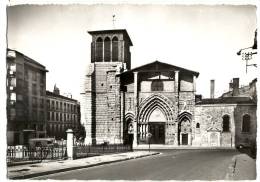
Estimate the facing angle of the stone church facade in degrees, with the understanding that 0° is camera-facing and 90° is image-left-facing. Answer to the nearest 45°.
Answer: approximately 0°

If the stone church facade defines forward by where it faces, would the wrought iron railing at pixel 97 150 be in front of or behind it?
in front
